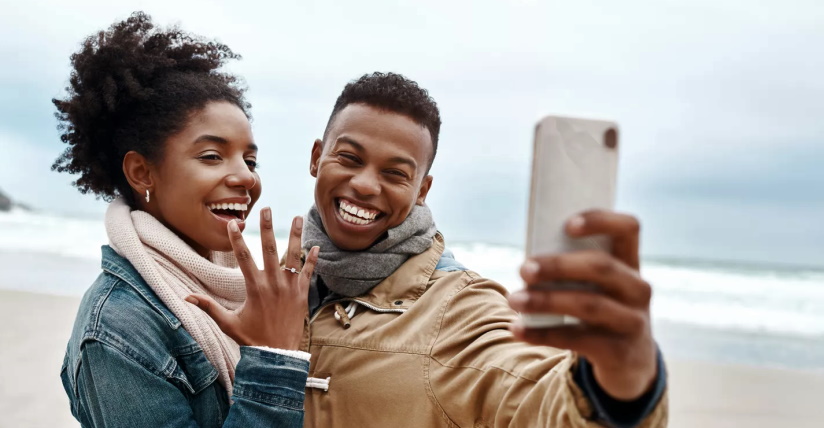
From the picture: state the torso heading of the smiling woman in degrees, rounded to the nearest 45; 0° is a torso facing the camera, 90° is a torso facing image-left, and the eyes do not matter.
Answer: approximately 315°
